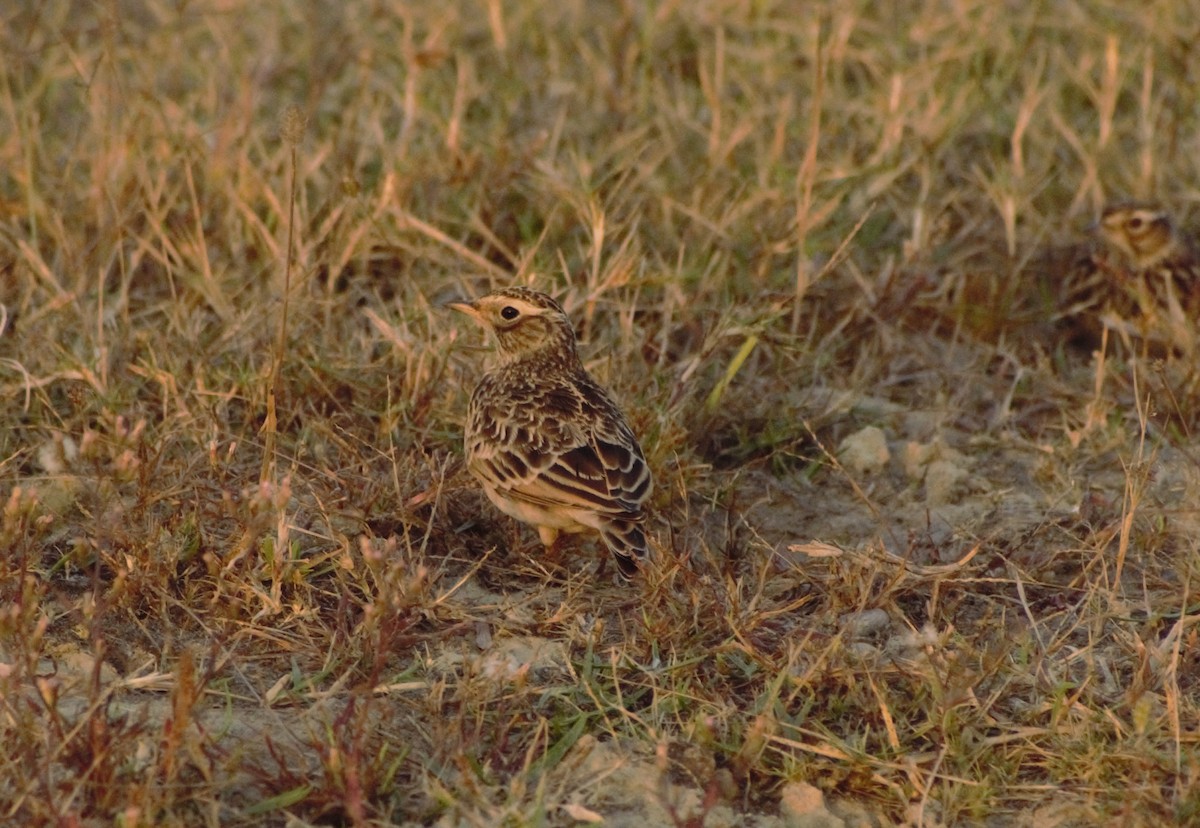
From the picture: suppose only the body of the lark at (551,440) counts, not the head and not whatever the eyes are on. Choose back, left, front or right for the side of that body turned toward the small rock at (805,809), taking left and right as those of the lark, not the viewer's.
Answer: back

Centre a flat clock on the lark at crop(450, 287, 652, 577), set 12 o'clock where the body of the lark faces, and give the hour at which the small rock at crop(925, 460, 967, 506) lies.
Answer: The small rock is roughly at 4 o'clock from the lark.

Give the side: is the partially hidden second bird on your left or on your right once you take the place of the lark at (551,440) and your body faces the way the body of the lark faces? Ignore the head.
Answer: on your right

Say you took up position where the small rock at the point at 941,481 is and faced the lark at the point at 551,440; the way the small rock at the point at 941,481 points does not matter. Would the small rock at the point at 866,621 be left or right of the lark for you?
left

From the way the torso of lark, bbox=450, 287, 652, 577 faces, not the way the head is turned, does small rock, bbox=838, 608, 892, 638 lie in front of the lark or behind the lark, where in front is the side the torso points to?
behind

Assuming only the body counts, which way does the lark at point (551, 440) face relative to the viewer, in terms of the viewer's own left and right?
facing away from the viewer and to the left of the viewer

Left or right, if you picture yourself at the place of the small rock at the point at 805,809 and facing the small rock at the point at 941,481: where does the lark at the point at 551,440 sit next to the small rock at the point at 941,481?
left
